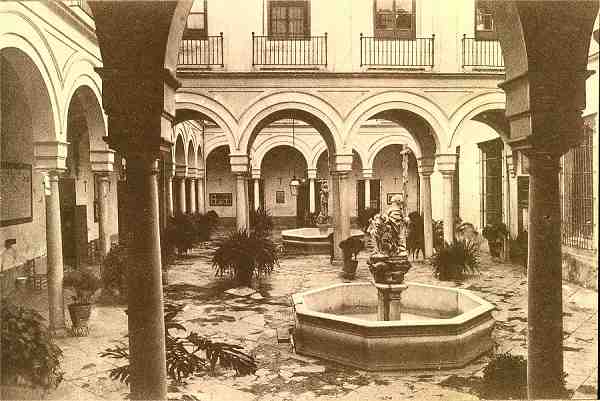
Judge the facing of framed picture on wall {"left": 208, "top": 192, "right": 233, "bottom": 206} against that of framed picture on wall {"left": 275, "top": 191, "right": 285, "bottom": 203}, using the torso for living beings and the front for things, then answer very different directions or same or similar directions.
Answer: same or similar directions

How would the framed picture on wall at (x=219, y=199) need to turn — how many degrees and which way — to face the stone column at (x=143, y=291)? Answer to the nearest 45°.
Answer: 0° — it already faces it

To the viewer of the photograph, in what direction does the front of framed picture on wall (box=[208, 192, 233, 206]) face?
facing the viewer

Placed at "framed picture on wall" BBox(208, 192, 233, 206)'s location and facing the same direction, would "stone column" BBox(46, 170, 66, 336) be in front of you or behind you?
in front

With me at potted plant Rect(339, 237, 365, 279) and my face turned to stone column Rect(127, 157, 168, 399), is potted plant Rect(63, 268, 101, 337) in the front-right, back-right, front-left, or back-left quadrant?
front-right

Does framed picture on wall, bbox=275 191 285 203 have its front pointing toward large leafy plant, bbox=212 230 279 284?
yes

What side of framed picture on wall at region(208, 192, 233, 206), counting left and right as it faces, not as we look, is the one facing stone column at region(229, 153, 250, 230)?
front

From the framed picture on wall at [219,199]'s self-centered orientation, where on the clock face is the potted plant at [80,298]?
The potted plant is roughly at 12 o'clock from the framed picture on wall.

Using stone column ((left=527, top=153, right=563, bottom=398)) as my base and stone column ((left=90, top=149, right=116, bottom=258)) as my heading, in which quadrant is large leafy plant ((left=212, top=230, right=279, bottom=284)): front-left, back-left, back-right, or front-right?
front-right

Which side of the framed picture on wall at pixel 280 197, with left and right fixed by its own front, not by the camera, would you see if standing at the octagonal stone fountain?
front

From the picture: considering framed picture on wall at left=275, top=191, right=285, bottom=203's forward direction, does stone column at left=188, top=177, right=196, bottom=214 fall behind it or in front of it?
in front

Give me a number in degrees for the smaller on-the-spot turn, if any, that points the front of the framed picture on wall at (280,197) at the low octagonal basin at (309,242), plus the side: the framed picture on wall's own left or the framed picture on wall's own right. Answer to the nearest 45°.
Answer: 0° — it already faces it

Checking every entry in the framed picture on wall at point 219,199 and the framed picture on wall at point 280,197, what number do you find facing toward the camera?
2
